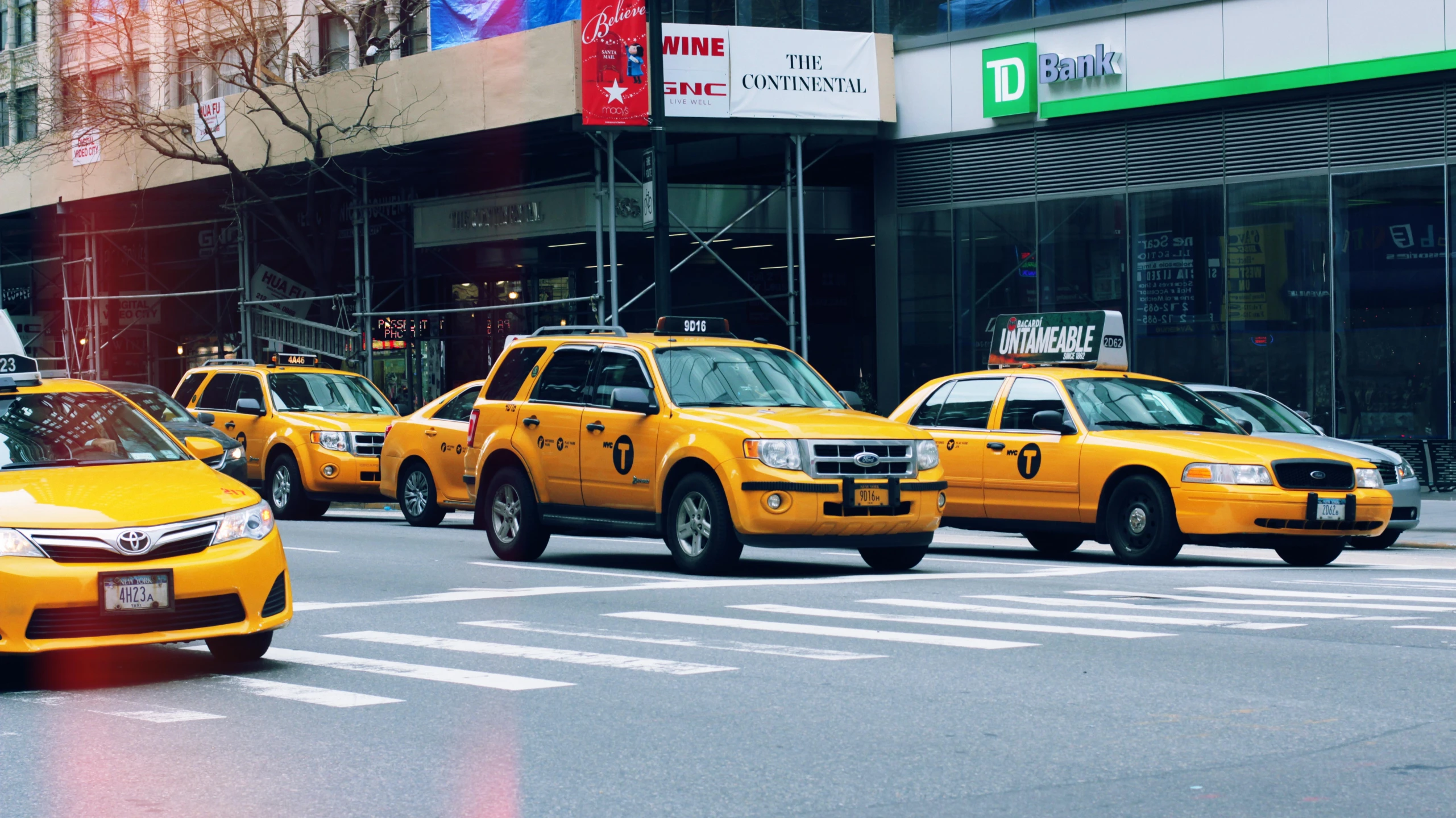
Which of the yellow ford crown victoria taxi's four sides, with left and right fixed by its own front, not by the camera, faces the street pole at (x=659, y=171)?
back

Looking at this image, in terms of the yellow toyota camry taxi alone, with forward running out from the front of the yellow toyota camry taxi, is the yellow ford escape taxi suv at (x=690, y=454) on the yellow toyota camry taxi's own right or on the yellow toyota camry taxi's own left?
on the yellow toyota camry taxi's own left

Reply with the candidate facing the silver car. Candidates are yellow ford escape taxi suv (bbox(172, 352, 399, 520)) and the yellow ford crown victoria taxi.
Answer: the yellow ford escape taxi suv

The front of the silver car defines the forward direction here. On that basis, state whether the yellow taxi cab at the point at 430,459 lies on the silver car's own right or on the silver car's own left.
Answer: on the silver car's own right

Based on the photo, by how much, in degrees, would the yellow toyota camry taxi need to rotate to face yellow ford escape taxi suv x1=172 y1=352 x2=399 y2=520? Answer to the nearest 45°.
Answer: approximately 135° to its left

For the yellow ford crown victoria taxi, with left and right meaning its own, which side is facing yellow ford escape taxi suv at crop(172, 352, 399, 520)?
back

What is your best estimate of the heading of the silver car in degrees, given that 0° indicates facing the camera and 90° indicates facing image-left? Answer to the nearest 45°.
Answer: approximately 315°

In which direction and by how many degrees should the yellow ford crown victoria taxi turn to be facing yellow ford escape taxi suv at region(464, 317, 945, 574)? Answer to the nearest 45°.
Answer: approximately 90° to its right

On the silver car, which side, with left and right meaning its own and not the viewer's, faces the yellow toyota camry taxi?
right
